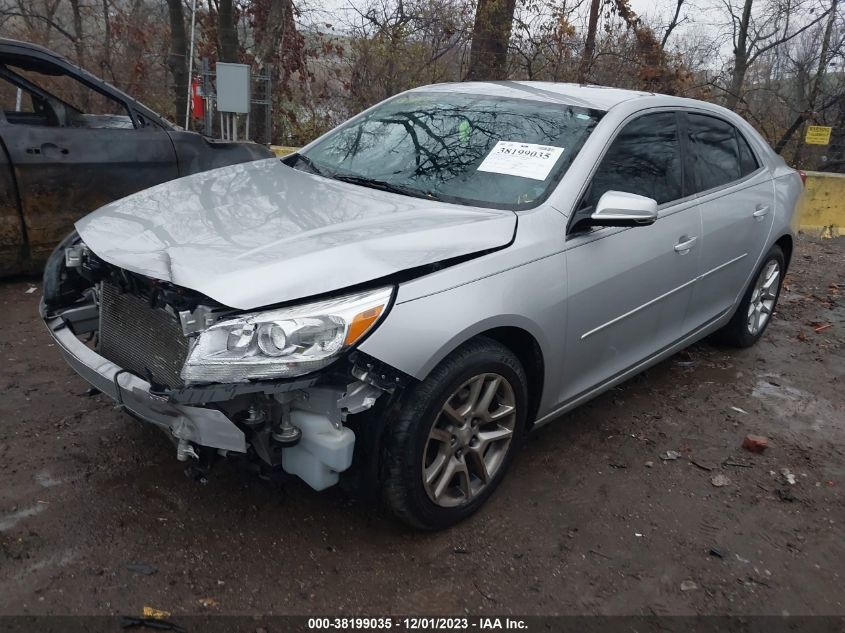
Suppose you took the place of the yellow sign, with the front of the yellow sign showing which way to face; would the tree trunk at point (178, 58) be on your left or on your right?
on your right

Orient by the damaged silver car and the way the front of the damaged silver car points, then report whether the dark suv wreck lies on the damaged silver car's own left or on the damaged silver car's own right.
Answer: on the damaged silver car's own right

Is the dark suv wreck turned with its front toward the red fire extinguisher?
no

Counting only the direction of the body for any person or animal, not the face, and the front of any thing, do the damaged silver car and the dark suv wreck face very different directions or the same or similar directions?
very different directions

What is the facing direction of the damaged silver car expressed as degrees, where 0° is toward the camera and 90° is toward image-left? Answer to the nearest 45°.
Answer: approximately 45°

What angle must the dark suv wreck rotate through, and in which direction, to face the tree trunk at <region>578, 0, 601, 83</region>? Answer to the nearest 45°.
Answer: approximately 45° to its left

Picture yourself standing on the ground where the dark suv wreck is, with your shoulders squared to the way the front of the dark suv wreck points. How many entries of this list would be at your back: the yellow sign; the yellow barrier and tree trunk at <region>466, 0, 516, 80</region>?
0

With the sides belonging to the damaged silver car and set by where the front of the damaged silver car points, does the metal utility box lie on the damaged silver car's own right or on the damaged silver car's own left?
on the damaged silver car's own right

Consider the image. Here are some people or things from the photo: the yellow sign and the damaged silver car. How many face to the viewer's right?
0

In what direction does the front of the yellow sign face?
toward the camera

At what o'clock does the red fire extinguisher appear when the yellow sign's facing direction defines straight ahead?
The red fire extinguisher is roughly at 2 o'clock from the yellow sign.

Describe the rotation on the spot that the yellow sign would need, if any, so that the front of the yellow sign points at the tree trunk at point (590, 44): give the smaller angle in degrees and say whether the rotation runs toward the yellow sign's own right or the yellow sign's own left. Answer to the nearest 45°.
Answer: approximately 90° to the yellow sign's own right

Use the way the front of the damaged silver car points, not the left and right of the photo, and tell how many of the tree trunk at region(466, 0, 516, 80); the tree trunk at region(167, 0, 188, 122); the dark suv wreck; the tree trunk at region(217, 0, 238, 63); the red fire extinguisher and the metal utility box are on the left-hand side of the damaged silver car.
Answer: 0

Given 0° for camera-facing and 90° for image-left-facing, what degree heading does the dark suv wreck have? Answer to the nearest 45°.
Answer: approximately 270°
